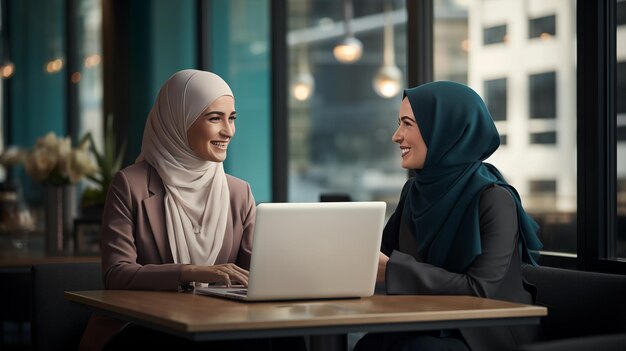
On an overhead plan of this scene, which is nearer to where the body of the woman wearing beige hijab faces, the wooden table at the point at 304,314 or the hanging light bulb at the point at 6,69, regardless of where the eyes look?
the wooden table

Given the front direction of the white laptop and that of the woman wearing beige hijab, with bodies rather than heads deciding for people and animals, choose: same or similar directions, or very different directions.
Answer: very different directions

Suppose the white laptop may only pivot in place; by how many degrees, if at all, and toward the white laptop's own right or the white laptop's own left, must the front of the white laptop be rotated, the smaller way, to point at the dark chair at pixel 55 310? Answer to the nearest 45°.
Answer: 0° — it already faces it

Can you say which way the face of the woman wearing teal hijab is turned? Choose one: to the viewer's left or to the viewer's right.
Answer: to the viewer's left

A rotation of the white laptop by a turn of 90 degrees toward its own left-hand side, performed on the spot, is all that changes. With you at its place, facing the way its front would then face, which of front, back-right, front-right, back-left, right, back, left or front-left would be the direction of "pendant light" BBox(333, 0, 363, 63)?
back-right

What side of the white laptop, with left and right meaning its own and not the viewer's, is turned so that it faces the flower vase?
front

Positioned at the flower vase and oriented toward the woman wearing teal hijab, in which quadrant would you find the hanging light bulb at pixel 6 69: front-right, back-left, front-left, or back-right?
back-left

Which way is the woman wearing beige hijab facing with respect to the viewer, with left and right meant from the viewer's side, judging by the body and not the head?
facing the viewer and to the right of the viewer

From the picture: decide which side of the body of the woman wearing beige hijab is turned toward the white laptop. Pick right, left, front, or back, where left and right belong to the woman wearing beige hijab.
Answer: front

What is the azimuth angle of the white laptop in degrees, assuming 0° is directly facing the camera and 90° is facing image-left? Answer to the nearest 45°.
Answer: approximately 135°

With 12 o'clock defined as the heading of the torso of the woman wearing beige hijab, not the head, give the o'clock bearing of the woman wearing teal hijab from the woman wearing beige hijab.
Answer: The woman wearing teal hijab is roughly at 11 o'clock from the woman wearing beige hijab.

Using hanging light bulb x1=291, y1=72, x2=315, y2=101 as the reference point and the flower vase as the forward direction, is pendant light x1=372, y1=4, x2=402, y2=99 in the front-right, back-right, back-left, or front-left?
back-left

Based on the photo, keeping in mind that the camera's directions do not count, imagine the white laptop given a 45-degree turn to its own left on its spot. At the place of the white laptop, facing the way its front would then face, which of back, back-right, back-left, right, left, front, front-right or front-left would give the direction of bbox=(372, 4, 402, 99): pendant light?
right

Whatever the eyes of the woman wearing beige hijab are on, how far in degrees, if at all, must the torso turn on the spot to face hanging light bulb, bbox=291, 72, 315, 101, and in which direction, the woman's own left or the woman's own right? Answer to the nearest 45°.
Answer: approximately 135° to the woman's own left
